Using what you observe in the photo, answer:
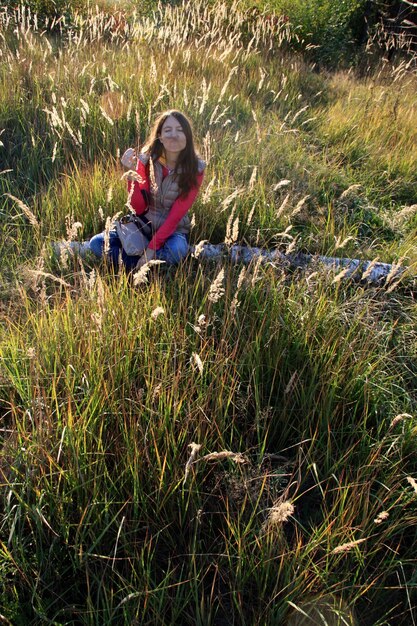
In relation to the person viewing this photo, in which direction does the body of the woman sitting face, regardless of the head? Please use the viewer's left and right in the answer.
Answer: facing the viewer and to the left of the viewer

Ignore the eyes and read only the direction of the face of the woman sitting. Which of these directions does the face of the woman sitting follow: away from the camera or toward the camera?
toward the camera
